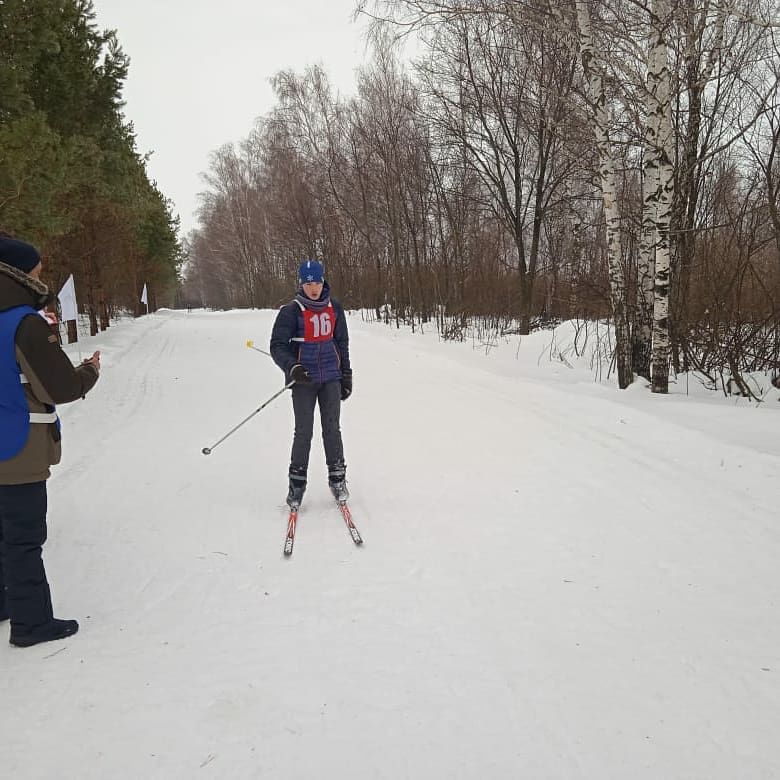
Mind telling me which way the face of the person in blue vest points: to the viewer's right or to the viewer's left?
to the viewer's right

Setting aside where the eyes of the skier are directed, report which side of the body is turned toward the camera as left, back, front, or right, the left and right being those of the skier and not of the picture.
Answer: front

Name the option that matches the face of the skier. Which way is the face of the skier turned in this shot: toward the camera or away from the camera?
toward the camera

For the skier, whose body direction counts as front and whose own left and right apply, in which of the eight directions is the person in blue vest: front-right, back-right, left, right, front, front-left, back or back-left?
front-right
